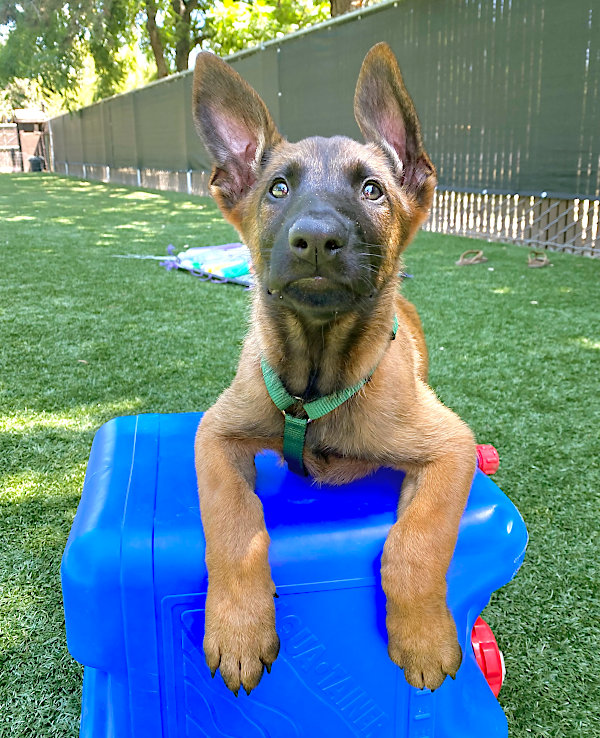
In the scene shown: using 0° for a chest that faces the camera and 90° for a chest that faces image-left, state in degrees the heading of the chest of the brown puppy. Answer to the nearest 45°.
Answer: approximately 0°

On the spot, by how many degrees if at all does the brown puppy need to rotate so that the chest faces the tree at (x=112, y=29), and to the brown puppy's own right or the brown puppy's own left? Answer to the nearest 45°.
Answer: approximately 180°

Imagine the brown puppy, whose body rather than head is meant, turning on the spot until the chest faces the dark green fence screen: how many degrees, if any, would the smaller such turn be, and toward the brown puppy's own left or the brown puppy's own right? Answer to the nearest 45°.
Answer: approximately 180°
